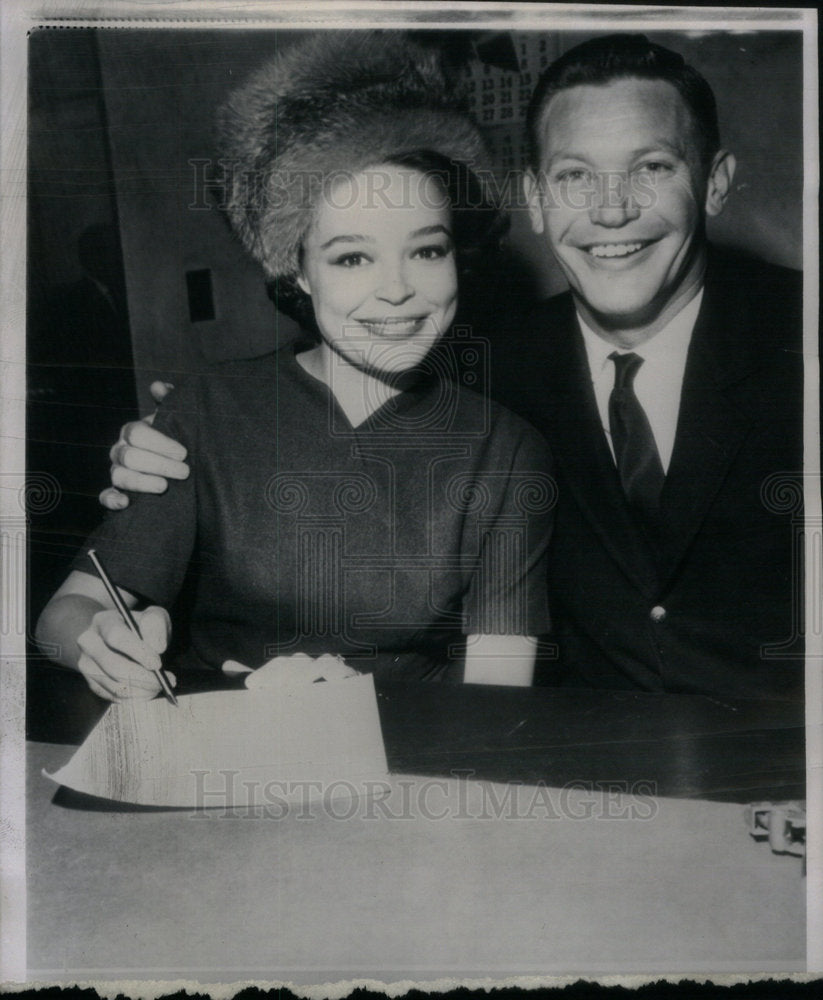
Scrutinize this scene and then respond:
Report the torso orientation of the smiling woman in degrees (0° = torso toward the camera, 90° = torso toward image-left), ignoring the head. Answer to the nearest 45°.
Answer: approximately 0°
